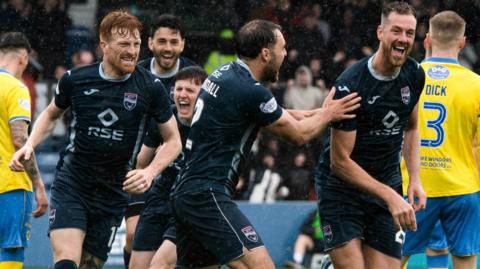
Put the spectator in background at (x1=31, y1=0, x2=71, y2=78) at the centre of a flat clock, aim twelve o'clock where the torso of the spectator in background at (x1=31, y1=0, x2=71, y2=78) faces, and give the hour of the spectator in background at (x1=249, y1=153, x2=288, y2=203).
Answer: the spectator in background at (x1=249, y1=153, x2=288, y2=203) is roughly at 10 o'clock from the spectator in background at (x1=31, y1=0, x2=71, y2=78).

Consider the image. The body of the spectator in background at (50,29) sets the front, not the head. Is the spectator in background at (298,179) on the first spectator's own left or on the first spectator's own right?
on the first spectator's own left

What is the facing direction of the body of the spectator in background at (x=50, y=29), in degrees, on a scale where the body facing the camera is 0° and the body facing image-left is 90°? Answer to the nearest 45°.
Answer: approximately 0°

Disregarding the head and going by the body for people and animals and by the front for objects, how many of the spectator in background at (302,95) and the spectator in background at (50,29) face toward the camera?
2

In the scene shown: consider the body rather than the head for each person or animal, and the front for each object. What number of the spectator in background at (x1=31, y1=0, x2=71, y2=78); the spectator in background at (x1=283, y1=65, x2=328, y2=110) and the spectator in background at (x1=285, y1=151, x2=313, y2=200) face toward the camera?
3

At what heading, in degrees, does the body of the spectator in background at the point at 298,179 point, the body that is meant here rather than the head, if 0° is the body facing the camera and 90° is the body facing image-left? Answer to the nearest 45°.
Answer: approximately 0°

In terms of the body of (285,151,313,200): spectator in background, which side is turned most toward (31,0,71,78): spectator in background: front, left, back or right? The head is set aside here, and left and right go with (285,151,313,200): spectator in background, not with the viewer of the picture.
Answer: right
